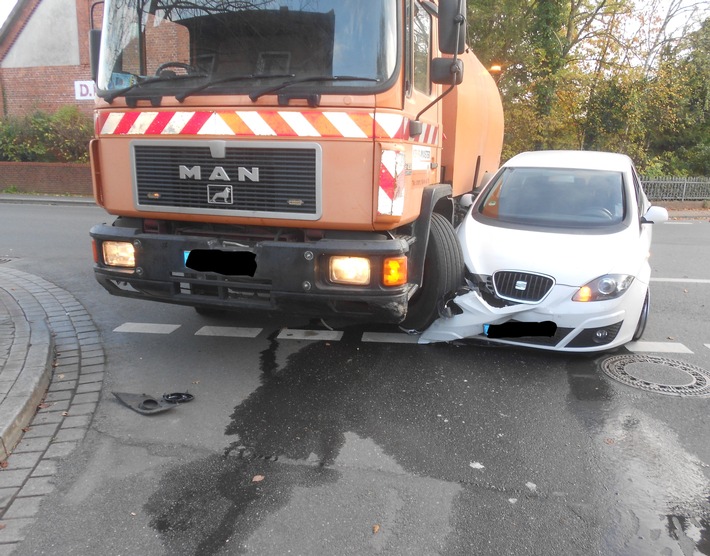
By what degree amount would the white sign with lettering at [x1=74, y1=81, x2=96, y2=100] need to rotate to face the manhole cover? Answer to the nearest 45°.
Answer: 0° — it already faces it

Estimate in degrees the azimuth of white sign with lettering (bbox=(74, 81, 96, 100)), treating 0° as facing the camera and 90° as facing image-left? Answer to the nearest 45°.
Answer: approximately 0°

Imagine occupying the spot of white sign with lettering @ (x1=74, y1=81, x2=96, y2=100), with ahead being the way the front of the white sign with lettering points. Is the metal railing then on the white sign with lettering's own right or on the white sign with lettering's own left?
on the white sign with lettering's own left

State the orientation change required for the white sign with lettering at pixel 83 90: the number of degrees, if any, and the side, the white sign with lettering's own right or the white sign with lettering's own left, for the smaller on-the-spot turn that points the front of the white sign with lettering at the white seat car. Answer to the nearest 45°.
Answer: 0° — it already faces it

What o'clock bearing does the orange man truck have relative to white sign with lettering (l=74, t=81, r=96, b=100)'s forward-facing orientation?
The orange man truck is roughly at 12 o'clock from the white sign with lettering.

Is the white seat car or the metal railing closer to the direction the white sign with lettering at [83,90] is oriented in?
the white seat car
